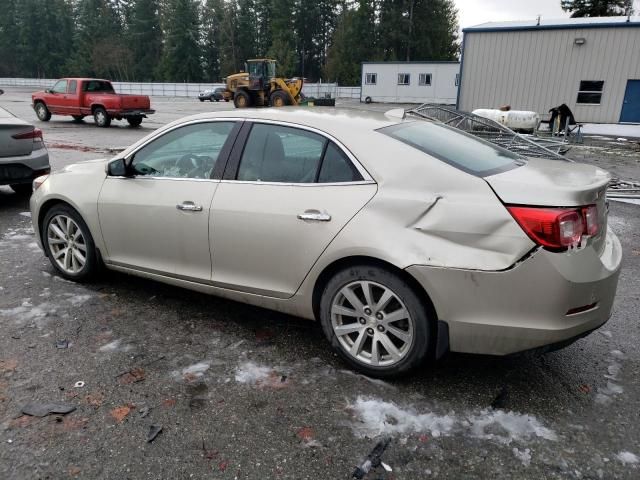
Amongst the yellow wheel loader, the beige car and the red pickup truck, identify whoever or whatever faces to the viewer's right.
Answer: the yellow wheel loader

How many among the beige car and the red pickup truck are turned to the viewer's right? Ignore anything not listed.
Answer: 0

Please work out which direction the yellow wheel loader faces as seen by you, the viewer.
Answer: facing to the right of the viewer

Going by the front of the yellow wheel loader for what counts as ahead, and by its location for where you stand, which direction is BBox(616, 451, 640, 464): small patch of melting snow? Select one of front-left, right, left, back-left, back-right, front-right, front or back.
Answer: right

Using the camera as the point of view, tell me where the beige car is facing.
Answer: facing away from the viewer and to the left of the viewer

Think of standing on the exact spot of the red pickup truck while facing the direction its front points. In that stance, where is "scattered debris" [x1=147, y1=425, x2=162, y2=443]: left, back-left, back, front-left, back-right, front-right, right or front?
back-left

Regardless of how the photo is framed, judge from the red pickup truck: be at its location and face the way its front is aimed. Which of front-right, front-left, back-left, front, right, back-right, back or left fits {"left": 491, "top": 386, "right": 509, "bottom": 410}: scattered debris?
back-left

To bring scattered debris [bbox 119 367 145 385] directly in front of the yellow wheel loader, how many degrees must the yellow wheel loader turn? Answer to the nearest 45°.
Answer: approximately 90° to its right

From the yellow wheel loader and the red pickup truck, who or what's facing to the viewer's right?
the yellow wheel loader

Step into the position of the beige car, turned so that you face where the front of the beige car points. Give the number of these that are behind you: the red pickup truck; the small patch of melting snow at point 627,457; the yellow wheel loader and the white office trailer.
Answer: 1

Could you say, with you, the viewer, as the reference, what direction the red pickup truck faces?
facing away from the viewer and to the left of the viewer

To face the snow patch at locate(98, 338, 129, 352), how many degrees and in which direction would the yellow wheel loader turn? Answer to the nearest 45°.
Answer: approximately 90° to its right
